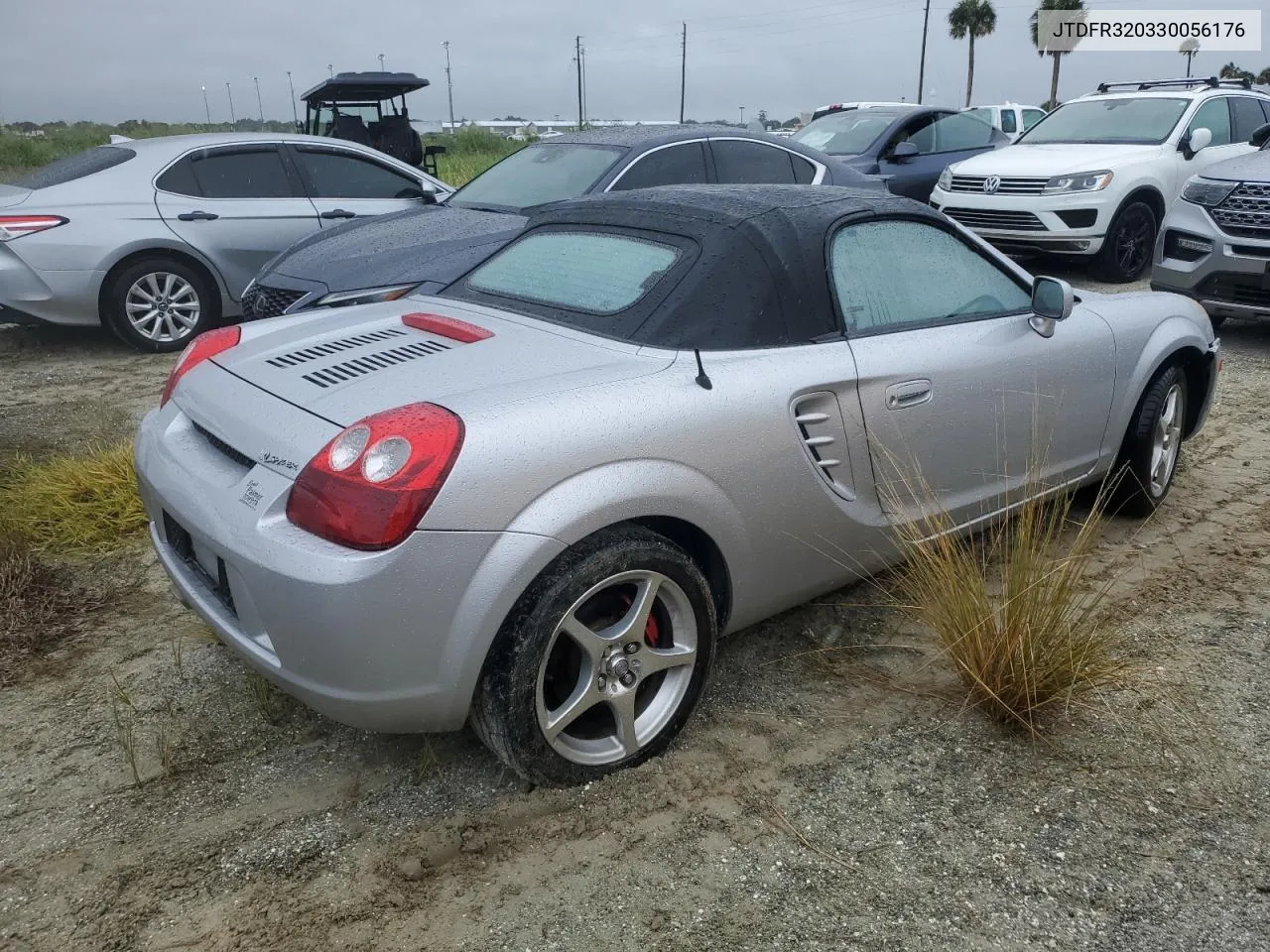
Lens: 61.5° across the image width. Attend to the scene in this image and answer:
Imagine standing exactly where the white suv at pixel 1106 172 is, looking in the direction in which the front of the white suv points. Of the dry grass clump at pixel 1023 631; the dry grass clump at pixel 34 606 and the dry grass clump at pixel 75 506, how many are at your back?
0

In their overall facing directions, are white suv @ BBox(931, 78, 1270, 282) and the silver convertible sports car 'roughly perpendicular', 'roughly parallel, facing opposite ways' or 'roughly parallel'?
roughly parallel, facing opposite ways

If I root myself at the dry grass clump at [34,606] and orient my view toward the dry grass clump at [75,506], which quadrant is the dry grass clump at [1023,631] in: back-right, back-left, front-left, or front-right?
back-right

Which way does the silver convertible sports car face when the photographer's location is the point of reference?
facing away from the viewer and to the right of the viewer

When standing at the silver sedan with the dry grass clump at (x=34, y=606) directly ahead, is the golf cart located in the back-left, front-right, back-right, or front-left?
back-left

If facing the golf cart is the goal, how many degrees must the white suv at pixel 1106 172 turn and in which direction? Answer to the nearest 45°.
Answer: approximately 45° to its right

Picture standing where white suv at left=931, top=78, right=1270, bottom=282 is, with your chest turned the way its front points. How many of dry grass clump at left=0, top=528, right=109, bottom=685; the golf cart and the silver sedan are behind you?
0

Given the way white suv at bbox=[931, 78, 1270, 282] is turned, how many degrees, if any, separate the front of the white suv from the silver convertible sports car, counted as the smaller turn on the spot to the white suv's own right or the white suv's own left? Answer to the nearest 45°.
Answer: approximately 45° to the white suv's own left

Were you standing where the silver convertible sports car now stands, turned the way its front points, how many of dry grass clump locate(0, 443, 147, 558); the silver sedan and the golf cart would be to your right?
0

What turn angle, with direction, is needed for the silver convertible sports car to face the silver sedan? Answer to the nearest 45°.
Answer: approximately 90° to its left

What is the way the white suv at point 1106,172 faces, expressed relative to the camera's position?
facing the viewer and to the left of the viewer

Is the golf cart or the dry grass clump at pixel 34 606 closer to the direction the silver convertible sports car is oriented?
the golf cart

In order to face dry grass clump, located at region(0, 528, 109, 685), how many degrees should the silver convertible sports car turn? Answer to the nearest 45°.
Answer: approximately 135° to its left

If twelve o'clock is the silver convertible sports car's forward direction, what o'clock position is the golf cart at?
The golf cart is roughly at 10 o'clock from the silver convertible sports car.
